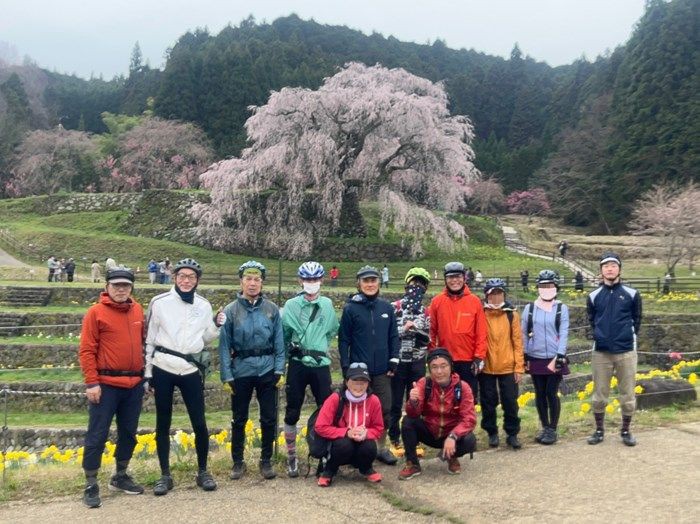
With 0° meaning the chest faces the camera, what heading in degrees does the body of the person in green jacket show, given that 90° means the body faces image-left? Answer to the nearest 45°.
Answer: approximately 0°

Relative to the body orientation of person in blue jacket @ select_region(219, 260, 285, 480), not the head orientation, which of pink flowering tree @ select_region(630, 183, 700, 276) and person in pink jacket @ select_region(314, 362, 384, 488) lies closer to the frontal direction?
the person in pink jacket

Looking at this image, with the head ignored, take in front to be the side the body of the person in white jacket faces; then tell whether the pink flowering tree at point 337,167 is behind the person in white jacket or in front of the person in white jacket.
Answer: behind
